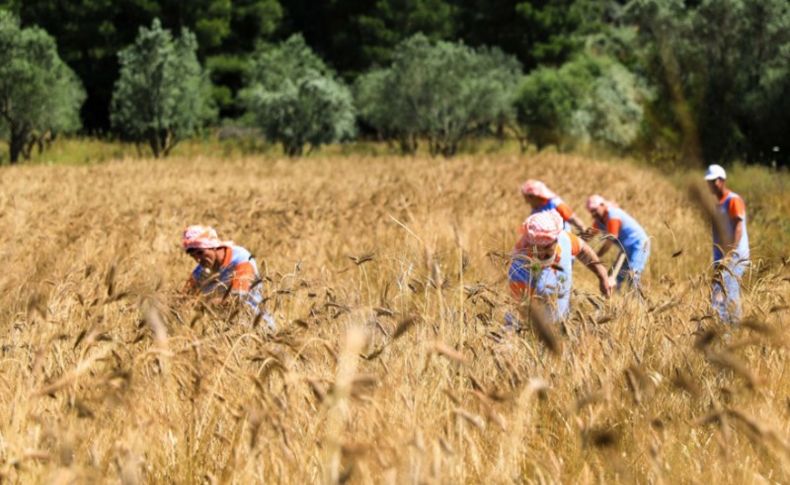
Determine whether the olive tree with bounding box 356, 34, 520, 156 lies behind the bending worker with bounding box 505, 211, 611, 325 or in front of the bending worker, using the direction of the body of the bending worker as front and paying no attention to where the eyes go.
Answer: behind

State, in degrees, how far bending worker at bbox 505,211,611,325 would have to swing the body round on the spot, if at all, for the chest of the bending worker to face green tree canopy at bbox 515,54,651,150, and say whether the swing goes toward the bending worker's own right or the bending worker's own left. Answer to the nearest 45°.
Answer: approximately 180°

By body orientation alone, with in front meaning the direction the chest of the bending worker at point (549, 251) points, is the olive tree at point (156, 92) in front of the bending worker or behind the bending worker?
behind

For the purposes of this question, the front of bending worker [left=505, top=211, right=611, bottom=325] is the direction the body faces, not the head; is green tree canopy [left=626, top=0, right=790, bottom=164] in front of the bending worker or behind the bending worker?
behind

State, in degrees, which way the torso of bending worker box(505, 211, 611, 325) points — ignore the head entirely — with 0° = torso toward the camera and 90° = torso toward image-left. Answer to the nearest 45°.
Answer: approximately 0°
